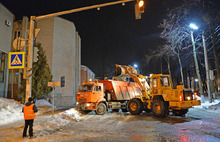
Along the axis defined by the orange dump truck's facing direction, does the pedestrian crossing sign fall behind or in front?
in front

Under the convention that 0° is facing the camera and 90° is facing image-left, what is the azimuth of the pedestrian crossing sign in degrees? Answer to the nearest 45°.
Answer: approximately 0°

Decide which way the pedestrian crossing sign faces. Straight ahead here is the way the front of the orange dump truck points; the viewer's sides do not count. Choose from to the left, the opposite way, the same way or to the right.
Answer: to the left

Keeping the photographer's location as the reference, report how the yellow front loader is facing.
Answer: facing away from the viewer and to the left of the viewer

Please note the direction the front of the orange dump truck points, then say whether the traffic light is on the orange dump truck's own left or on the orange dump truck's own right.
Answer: on the orange dump truck's own left

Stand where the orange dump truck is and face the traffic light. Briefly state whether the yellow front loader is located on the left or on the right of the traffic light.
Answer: left
